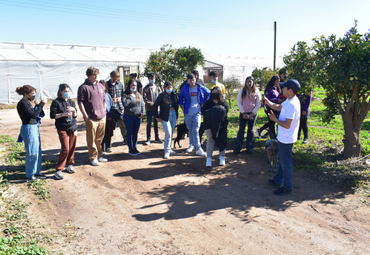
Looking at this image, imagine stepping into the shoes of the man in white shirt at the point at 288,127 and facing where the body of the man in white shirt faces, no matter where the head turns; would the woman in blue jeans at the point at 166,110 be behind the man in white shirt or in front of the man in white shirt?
in front

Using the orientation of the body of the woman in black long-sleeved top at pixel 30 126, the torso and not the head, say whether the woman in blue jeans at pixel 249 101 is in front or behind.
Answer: in front

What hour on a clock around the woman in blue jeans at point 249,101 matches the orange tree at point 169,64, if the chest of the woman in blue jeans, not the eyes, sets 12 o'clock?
The orange tree is roughly at 5 o'clock from the woman in blue jeans.

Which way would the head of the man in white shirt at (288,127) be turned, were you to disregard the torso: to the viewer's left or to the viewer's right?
to the viewer's left

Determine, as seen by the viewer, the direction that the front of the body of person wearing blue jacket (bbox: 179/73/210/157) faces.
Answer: toward the camera

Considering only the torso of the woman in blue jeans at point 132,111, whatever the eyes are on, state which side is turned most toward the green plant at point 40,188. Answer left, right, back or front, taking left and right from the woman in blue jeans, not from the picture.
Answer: right

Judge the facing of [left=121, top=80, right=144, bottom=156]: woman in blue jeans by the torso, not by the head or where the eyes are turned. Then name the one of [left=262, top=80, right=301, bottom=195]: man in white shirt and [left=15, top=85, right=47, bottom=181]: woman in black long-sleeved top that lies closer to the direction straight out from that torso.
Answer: the man in white shirt

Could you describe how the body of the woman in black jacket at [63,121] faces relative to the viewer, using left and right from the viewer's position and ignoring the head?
facing the viewer and to the right of the viewer

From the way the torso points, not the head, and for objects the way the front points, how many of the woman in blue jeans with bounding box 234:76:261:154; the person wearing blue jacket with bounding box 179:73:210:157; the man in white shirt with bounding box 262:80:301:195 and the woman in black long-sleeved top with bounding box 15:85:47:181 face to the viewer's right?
1

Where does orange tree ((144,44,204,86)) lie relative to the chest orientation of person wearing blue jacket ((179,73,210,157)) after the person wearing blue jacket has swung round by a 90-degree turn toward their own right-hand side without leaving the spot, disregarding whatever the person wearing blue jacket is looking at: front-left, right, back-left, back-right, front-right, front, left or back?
right

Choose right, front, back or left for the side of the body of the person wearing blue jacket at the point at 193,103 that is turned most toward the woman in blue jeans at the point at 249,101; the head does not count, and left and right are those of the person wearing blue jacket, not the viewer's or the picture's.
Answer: left

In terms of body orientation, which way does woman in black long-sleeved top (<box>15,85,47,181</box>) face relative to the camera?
to the viewer's right

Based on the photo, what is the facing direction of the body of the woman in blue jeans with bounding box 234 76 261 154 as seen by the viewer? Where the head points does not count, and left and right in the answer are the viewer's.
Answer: facing the viewer

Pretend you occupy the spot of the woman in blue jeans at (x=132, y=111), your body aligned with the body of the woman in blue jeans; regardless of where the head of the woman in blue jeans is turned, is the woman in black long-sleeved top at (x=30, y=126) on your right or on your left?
on your right
